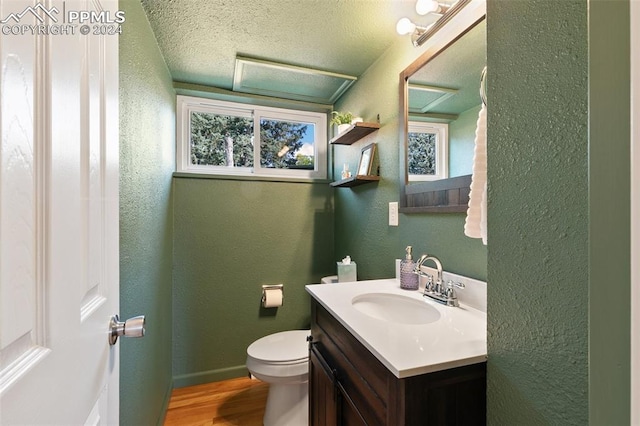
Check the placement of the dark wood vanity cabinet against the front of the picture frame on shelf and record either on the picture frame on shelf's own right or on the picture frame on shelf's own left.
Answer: on the picture frame on shelf's own left

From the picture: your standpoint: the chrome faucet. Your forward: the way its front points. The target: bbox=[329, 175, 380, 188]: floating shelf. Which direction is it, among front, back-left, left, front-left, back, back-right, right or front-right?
right

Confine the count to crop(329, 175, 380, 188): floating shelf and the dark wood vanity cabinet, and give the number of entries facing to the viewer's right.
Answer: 0

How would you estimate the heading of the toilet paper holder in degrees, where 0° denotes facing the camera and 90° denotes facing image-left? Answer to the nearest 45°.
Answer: approximately 0°

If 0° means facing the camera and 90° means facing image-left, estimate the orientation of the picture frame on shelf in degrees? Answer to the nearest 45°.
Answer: approximately 45°

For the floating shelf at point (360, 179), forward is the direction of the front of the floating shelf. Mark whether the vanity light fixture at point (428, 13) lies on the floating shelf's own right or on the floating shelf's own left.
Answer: on the floating shelf's own left

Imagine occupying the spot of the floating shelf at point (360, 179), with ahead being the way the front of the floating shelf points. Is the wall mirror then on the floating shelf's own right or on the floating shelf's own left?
on the floating shelf's own left

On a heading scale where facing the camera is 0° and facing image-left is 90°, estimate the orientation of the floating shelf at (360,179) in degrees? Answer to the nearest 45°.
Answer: approximately 45°
